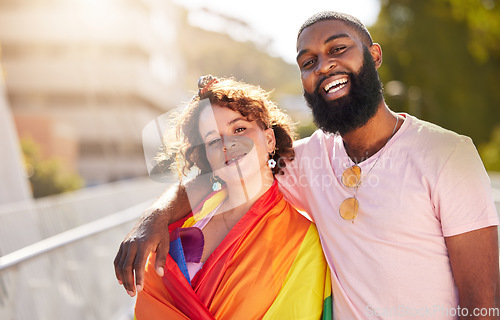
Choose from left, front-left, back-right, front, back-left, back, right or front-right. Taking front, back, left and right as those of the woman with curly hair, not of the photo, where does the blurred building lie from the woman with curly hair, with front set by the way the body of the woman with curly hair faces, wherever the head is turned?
back-right

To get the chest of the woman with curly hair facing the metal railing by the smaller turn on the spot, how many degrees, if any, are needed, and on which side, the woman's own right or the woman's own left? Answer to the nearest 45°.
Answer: approximately 90° to the woman's own right

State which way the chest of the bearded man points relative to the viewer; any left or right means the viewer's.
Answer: facing the viewer and to the left of the viewer

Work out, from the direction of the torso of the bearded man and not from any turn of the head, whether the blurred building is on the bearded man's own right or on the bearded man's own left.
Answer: on the bearded man's own right

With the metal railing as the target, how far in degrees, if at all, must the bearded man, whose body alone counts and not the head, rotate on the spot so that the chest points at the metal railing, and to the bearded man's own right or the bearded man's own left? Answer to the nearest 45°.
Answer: approximately 90° to the bearded man's own right
